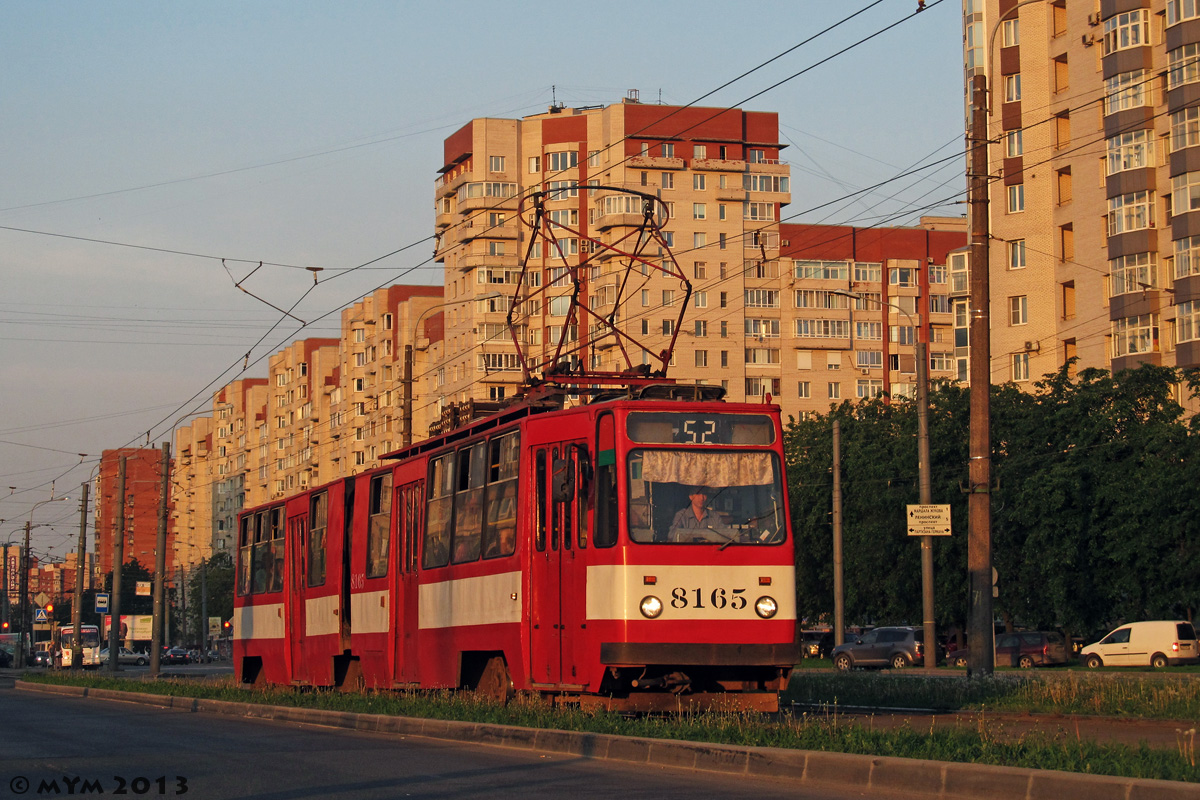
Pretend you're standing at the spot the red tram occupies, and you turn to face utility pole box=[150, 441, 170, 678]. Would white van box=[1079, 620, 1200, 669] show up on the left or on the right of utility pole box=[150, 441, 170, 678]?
right

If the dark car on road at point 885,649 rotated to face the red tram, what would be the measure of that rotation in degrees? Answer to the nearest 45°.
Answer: approximately 90° to its left

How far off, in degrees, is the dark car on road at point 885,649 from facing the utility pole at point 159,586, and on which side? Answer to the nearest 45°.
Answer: approximately 45° to its left

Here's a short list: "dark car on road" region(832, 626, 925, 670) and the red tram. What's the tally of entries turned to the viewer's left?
1

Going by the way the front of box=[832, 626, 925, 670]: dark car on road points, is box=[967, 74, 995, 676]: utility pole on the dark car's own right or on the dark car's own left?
on the dark car's own left

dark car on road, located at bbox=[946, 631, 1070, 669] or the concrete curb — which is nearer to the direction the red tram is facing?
the concrete curb

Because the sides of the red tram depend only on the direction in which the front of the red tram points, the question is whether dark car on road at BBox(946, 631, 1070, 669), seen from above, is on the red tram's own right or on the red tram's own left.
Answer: on the red tram's own left

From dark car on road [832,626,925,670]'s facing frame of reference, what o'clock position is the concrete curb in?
The concrete curb is roughly at 9 o'clock from the dark car on road.

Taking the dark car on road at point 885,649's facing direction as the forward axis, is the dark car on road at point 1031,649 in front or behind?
behind

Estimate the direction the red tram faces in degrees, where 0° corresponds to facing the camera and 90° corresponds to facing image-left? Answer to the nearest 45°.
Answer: approximately 315°

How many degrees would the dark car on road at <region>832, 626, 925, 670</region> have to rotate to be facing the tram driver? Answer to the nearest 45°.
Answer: approximately 90° to its left

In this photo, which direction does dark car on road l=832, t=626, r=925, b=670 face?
to the viewer's left

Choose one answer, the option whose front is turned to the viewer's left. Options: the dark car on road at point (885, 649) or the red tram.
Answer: the dark car on road
